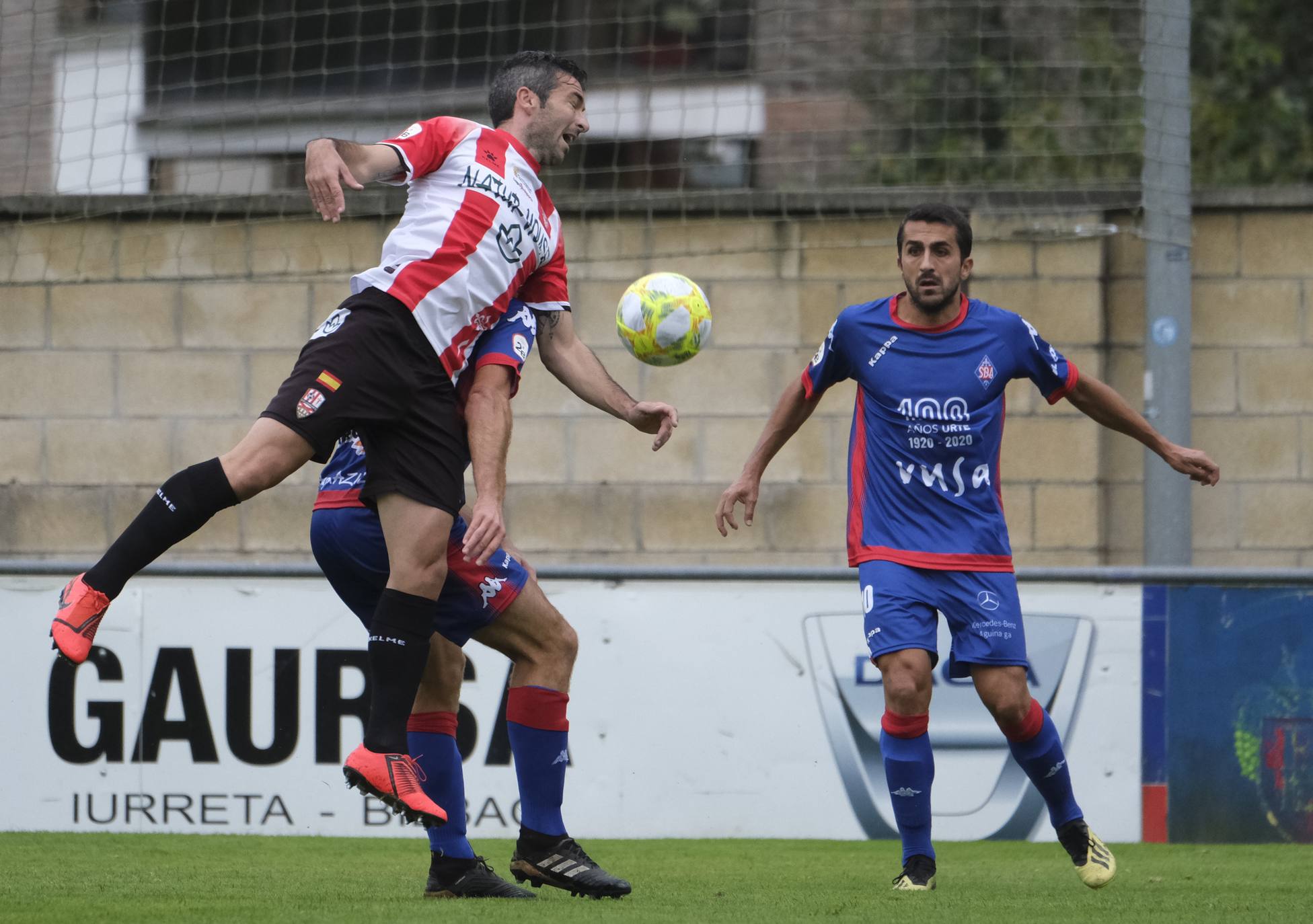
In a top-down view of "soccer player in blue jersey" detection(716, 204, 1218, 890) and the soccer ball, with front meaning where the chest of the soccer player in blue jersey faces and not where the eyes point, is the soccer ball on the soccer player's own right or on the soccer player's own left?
on the soccer player's own right

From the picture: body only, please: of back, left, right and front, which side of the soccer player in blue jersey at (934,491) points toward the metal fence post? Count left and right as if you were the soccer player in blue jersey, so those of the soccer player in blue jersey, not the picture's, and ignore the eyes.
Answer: back

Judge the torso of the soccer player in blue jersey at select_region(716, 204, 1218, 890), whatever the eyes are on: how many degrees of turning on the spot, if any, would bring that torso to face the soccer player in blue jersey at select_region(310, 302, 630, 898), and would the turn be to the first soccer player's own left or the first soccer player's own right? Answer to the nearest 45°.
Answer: approximately 45° to the first soccer player's own right

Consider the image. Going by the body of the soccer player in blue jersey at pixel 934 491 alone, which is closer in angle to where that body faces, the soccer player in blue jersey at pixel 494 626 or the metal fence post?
the soccer player in blue jersey

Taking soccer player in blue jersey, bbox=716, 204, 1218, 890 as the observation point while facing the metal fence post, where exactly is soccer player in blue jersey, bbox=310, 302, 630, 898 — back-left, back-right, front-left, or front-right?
back-left
